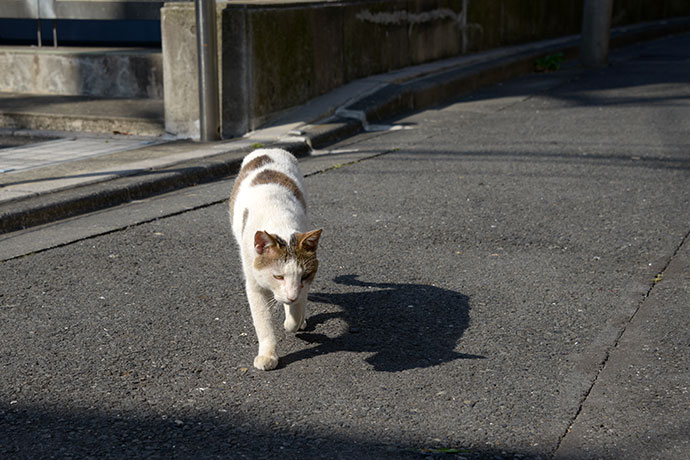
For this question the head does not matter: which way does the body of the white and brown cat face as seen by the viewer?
toward the camera

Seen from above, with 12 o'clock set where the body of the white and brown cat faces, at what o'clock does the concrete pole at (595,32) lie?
The concrete pole is roughly at 7 o'clock from the white and brown cat.

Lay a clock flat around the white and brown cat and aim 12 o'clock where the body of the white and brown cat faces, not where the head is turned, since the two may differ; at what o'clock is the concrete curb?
The concrete curb is roughly at 6 o'clock from the white and brown cat.

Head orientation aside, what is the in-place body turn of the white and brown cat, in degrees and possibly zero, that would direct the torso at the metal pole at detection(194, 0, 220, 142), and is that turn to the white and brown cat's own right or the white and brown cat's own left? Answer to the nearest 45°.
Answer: approximately 180°

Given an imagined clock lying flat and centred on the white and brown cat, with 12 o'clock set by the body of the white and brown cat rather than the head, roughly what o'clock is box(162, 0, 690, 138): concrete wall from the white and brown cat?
The concrete wall is roughly at 6 o'clock from the white and brown cat.

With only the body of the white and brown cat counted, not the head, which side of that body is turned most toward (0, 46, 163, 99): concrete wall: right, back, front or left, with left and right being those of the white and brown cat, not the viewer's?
back
